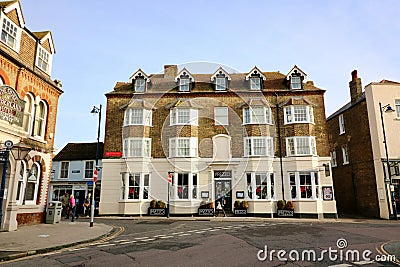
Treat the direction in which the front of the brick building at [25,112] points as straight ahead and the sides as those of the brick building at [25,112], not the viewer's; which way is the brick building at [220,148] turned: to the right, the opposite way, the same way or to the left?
to the right

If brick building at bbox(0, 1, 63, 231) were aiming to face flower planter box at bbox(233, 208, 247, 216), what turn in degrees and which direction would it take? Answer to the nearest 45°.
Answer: approximately 45° to its left

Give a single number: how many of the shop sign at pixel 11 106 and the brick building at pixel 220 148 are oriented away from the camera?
0

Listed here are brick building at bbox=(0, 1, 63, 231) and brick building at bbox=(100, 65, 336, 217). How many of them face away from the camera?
0

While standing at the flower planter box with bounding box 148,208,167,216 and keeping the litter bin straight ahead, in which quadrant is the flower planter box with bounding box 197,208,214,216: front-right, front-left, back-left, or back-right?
back-left

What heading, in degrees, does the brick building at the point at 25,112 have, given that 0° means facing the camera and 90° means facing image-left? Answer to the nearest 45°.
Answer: approximately 315°

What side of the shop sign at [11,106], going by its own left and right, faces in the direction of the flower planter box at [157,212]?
left

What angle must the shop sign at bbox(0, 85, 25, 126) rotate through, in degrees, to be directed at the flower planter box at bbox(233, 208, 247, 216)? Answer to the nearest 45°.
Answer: approximately 45° to its left

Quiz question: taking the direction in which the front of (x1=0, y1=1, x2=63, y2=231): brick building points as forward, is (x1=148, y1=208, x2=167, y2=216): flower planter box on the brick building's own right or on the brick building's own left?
on the brick building's own left

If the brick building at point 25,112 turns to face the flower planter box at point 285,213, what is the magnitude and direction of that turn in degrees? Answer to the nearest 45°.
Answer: approximately 45° to its left
